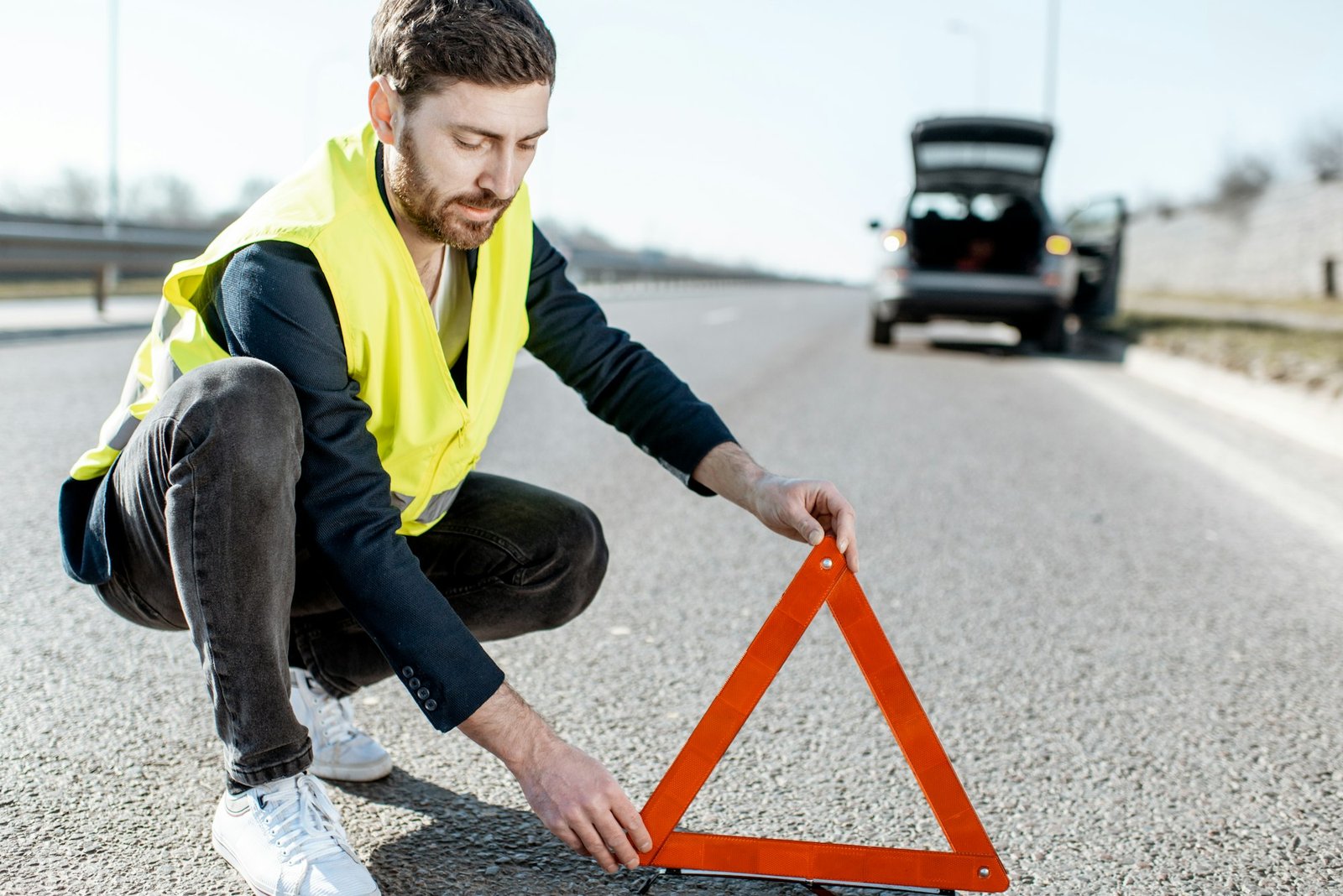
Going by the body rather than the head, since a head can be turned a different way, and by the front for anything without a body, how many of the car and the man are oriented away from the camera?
1

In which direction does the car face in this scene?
away from the camera

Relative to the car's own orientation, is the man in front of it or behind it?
behind

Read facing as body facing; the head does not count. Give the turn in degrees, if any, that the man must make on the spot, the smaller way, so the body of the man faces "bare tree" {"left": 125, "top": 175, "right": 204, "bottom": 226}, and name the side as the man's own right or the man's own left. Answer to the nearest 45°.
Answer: approximately 135° to the man's own left

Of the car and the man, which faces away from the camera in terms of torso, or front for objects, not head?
the car

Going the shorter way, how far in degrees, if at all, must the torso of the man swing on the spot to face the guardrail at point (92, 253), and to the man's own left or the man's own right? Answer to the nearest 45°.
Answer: approximately 135° to the man's own left

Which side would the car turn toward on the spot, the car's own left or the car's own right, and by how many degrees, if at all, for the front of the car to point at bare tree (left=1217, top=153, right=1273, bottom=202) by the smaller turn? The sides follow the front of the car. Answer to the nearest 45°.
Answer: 0° — it already faces it

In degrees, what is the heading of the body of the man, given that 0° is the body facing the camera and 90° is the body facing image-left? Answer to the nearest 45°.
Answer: approximately 315°

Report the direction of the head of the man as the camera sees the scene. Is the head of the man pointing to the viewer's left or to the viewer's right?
to the viewer's right
